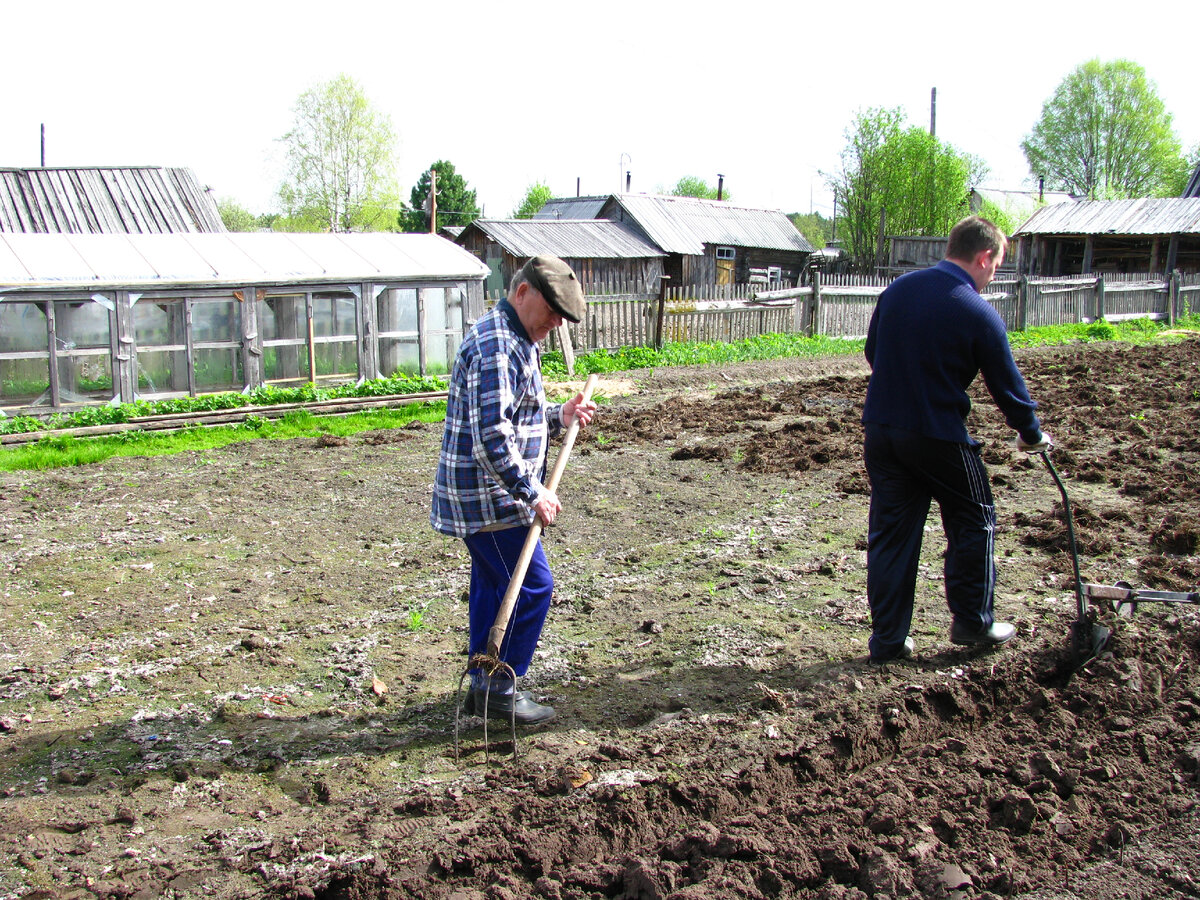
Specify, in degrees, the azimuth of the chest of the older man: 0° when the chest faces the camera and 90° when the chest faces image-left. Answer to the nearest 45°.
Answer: approximately 270°

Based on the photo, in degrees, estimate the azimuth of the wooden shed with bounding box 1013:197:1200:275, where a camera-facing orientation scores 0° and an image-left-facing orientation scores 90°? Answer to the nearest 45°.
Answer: approximately 0°

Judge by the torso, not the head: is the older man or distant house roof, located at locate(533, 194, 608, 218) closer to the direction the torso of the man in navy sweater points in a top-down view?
the distant house roof

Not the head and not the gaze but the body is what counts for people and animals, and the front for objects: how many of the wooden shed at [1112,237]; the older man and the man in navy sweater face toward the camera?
1

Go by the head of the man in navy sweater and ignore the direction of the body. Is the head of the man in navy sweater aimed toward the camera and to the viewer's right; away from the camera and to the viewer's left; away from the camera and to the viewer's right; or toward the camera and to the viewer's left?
away from the camera and to the viewer's right

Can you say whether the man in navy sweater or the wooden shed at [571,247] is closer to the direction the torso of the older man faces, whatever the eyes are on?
the man in navy sweater

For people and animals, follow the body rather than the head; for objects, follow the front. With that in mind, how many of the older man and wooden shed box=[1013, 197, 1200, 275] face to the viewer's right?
1

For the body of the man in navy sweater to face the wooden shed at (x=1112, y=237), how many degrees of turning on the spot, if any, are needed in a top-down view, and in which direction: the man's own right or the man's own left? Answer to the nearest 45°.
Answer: approximately 45° to the man's own left

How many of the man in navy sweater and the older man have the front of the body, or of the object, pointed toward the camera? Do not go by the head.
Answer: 0

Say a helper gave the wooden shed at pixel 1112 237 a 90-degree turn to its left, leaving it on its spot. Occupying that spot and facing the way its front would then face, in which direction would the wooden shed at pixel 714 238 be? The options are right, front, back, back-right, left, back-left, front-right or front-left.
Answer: back

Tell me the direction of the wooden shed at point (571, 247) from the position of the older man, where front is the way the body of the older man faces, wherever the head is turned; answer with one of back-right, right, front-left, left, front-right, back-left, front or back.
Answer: left

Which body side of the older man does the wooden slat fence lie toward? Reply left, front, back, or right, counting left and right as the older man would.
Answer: left
